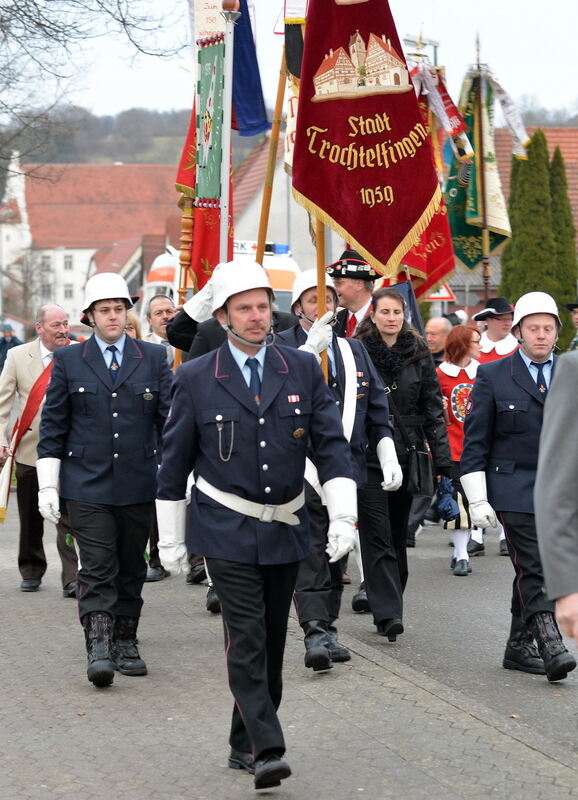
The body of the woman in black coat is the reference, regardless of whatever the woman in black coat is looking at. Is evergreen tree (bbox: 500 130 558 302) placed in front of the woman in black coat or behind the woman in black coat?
behind

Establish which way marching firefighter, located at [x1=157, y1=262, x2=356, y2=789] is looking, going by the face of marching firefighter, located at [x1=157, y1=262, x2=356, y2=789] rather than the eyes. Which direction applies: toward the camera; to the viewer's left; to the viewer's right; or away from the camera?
toward the camera

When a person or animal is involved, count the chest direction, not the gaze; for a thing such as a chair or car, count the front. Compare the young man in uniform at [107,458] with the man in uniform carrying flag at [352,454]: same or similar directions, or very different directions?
same or similar directions

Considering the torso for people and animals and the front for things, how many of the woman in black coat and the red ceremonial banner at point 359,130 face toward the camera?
2

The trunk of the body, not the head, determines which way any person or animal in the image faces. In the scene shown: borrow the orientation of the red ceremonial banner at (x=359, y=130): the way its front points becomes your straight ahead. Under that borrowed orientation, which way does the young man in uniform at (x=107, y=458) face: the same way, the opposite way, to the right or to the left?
the same way

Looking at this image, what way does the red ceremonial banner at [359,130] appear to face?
toward the camera

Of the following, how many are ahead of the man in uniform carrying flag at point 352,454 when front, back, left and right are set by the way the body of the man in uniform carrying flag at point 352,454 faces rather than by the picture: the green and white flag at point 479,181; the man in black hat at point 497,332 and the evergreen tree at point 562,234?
0

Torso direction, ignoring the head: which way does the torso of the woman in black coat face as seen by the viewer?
toward the camera

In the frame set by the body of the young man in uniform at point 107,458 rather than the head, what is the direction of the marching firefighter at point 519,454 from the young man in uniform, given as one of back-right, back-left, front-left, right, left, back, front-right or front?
left

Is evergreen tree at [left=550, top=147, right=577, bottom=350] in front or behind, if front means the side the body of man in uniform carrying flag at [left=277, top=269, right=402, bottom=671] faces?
behind

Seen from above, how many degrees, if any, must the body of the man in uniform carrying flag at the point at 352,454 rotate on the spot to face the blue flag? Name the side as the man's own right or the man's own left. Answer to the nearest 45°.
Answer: approximately 180°

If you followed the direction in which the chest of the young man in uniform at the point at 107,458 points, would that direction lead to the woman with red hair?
no

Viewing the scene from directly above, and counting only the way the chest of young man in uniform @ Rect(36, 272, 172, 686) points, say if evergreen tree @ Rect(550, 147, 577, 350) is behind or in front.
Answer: behind

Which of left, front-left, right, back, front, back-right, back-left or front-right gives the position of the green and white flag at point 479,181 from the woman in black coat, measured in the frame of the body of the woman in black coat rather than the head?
back

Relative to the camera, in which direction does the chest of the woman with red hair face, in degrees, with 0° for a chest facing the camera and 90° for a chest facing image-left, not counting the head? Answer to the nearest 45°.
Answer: approximately 315°

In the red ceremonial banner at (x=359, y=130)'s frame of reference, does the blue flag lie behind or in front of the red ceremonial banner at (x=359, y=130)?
behind

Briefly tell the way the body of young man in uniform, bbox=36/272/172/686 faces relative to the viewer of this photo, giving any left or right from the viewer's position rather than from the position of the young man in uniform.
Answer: facing the viewer
